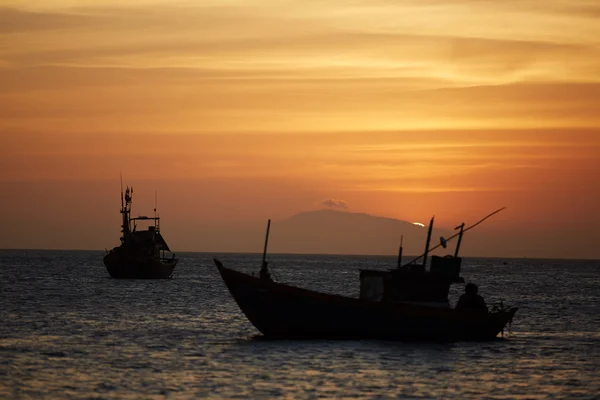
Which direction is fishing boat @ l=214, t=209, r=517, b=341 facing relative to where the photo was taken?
to the viewer's left
